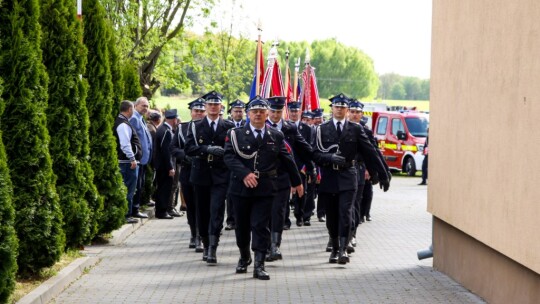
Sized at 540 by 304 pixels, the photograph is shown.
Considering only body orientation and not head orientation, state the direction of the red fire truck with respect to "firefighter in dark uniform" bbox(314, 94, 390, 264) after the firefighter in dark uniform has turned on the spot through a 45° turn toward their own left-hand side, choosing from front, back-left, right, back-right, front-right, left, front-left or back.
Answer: back-left

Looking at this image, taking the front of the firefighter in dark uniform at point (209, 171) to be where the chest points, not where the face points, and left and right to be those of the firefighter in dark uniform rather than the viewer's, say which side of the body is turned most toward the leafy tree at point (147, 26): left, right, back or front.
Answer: back

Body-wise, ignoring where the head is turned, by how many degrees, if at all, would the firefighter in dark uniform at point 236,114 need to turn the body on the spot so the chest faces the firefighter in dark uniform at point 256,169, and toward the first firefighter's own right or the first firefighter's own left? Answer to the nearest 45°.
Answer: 0° — they already face them

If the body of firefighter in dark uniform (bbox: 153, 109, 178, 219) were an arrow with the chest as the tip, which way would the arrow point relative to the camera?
to the viewer's right

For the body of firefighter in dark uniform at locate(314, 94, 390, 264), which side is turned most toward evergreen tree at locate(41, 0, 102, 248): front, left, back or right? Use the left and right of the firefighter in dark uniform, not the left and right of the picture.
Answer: right

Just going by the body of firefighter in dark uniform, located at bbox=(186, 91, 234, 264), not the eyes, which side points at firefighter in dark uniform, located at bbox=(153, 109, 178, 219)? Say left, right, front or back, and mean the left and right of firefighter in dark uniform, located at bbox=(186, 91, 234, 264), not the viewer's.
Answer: back

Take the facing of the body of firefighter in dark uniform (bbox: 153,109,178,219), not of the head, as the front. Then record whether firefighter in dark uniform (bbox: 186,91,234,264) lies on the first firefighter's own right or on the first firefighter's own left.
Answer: on the first firefighter's own right

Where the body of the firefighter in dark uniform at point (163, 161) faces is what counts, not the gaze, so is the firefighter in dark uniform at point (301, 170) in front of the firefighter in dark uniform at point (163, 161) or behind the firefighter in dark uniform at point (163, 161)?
in front
